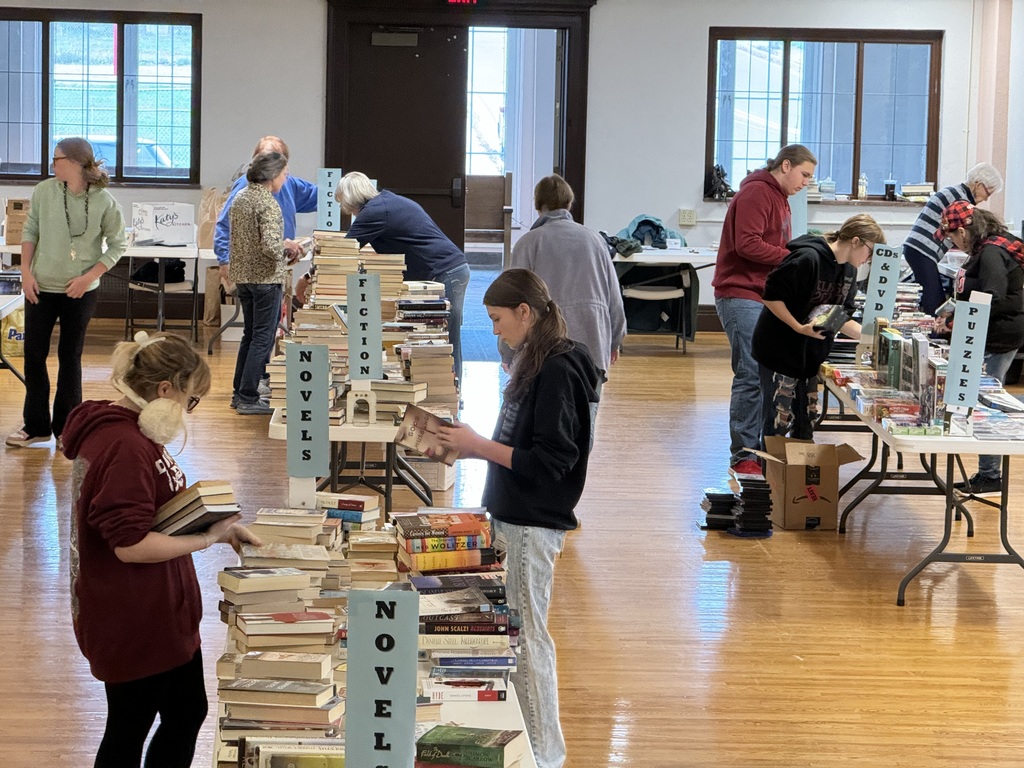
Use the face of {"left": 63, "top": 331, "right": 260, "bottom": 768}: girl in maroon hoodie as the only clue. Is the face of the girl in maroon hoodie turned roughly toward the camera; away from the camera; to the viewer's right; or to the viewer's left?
to the viewer's right

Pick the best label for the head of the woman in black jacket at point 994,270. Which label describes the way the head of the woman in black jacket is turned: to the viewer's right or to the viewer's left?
to the viewer's left

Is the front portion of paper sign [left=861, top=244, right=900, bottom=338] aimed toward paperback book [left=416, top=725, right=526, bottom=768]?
yes

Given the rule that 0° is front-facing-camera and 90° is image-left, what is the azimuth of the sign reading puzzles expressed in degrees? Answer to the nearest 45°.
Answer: approximately 0°

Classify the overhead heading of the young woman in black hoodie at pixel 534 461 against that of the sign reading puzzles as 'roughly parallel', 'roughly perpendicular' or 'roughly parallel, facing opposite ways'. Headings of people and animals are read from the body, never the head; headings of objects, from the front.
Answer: roughly perpendicular

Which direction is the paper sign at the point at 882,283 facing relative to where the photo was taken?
toward the camera

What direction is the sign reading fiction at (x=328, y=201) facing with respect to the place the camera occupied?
facing the viewer

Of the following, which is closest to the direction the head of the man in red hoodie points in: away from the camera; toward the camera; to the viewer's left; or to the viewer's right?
to the viewer's right

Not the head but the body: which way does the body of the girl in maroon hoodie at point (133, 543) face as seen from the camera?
to the viewer's right

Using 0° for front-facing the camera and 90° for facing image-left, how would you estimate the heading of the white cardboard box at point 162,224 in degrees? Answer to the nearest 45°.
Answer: approximately 0°

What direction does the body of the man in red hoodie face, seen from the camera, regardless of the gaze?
to the viewer's right

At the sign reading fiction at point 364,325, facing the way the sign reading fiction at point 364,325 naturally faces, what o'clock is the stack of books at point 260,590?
The stack of books is roughly at 12 o'clock from the sign reading fiction.

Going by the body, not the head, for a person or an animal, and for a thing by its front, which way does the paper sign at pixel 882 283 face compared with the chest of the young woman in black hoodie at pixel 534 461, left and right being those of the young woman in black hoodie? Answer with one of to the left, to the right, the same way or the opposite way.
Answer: to the left

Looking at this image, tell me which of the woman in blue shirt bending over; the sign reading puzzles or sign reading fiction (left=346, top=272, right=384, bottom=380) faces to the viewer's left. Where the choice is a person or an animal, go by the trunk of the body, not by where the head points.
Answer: the woman in blue shirt bending over

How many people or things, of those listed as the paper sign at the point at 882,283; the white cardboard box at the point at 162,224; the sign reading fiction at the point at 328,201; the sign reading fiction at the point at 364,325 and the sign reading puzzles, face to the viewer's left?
0
